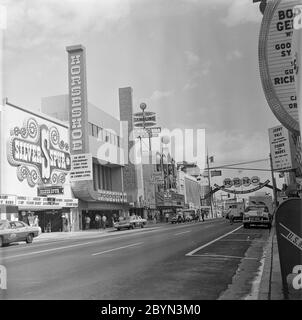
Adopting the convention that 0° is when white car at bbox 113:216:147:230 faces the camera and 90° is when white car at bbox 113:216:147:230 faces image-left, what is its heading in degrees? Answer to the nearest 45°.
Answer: approximately 45°

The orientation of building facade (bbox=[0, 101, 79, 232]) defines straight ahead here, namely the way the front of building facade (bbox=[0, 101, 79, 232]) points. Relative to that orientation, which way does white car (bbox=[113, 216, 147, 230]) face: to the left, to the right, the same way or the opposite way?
to the right

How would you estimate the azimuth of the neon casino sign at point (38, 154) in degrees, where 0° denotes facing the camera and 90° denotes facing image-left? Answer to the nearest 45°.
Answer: approximately 315°

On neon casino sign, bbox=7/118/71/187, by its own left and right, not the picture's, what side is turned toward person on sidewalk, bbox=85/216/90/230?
left

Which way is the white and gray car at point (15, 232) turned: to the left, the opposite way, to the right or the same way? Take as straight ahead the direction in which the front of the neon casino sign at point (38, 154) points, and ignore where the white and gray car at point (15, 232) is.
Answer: to the right

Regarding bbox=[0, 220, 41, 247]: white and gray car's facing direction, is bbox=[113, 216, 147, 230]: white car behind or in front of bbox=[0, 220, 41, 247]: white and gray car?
behind
